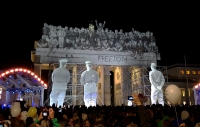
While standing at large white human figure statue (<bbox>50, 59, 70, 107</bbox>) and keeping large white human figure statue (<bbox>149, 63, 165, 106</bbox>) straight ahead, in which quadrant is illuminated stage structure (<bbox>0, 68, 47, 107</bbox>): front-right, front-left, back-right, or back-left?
back-left

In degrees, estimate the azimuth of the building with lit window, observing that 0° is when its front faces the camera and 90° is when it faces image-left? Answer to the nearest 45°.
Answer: approximately 0°

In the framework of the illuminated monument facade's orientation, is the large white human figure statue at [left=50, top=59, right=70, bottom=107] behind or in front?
in front

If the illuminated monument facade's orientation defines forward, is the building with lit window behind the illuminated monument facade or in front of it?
behind

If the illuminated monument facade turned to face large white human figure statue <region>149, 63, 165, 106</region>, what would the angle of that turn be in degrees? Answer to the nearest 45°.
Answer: approximately 45° to its left

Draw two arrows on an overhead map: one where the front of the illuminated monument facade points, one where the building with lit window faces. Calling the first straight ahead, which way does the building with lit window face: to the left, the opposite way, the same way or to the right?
the same way

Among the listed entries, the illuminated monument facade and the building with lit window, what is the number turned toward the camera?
2

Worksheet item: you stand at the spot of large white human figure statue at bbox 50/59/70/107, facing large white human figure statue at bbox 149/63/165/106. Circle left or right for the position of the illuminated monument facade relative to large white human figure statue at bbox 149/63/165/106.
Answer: left

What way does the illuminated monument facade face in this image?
toward the camera

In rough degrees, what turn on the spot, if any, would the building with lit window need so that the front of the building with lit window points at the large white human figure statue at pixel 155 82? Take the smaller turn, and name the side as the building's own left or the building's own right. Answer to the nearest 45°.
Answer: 0° — it already faces it
